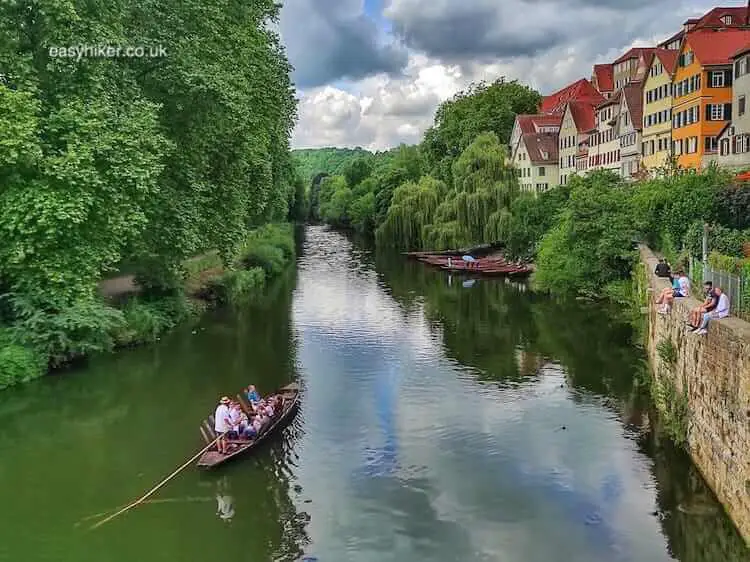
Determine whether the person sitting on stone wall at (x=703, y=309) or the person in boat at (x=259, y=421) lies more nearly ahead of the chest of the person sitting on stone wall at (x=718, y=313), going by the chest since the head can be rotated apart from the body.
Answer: the person in boat

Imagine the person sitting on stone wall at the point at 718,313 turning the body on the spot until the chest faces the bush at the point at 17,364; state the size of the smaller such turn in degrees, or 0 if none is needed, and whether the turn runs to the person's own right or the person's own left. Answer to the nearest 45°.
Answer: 0° — they already face it

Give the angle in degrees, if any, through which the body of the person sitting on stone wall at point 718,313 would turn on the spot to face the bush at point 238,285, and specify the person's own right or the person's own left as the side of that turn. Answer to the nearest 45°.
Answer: approximately 45° to the person's own right

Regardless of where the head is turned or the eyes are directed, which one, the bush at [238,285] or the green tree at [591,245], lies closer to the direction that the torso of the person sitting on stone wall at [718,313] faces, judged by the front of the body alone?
the bush

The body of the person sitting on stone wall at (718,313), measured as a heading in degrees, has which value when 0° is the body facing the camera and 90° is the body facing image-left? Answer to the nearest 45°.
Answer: approximately 90°

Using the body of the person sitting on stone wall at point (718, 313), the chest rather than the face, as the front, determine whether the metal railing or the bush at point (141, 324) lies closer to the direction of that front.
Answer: the bush

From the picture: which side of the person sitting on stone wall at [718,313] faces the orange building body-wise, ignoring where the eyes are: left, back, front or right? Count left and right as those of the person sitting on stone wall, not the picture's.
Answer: right

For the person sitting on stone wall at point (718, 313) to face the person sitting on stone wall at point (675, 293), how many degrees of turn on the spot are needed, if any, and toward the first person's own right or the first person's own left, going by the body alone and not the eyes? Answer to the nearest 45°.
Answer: approximately 90° to the first person's own right

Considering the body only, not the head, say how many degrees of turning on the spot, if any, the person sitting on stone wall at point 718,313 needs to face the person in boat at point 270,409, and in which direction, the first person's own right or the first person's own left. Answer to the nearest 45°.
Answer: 0° — they already face them
